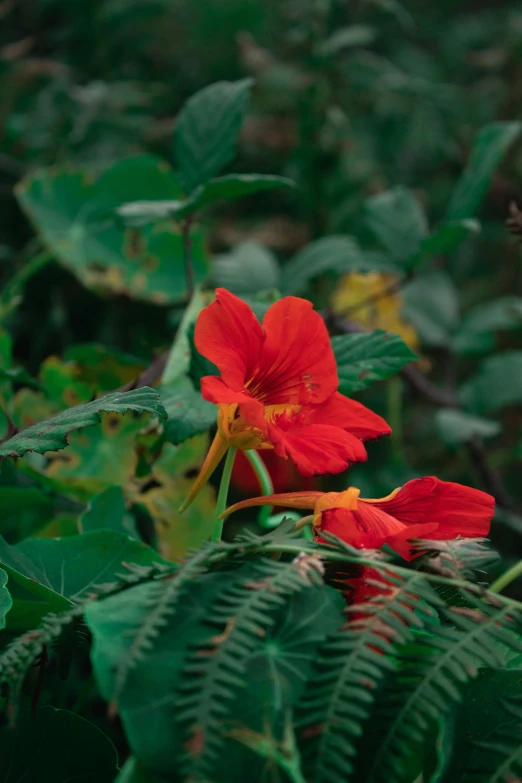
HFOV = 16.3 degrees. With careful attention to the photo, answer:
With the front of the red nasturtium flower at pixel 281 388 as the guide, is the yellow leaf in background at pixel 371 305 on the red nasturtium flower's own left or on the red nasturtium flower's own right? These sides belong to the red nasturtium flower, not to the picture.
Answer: on the red nasturtium flower's own left

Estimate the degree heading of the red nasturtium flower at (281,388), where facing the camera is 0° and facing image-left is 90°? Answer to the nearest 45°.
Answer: approximately 315°

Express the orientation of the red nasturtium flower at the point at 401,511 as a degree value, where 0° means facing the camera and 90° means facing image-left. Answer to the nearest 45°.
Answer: approximately 270°
